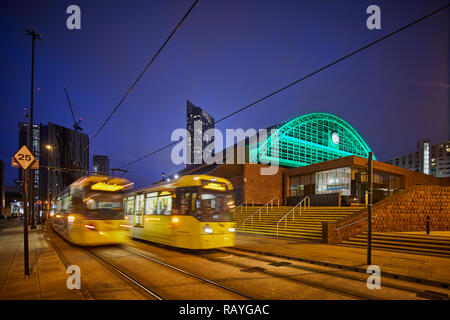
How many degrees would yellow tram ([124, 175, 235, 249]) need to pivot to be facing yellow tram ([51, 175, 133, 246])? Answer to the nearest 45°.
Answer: approximately 180°

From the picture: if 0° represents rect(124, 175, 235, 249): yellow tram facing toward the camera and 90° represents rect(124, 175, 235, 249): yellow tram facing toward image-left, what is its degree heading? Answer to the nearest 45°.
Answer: approximately 315°

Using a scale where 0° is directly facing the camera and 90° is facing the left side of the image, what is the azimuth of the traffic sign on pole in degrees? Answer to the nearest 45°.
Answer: approximately 0°

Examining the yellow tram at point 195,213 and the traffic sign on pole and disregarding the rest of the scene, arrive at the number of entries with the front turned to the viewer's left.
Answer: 0
